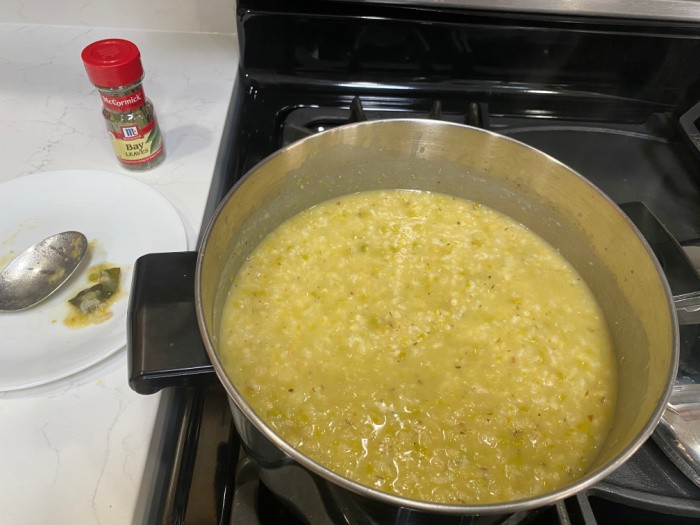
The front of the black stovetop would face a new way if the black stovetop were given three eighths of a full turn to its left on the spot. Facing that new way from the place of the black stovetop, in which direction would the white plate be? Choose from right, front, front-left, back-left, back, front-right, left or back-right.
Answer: back

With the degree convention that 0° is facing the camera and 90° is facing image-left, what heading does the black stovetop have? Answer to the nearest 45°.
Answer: approximately 0°
